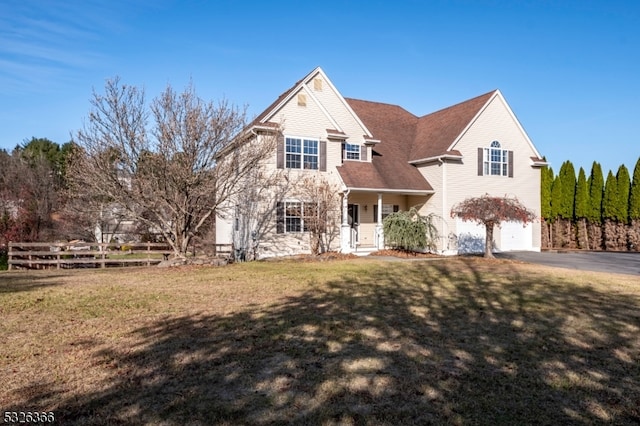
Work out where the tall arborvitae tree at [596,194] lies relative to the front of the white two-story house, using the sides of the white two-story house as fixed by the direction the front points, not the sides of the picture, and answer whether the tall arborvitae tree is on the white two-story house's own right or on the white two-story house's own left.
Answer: on the white two-story house's own left

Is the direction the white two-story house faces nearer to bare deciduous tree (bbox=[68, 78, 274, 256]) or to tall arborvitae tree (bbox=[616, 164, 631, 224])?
the bare deciduous tree

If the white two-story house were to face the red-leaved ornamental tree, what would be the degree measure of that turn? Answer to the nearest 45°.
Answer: approximately 45° to its left

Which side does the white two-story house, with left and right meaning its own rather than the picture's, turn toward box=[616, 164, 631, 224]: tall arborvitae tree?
left

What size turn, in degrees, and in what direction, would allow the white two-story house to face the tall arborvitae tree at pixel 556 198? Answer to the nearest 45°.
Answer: approximately 135° to its left

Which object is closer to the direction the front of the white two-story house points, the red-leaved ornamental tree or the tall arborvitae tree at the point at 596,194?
the red-leaved ornamental tree

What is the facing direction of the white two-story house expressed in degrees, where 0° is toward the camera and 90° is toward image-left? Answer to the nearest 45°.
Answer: approximately 0°

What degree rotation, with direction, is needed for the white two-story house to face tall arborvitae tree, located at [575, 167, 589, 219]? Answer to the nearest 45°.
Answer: approximately 135° to its left
